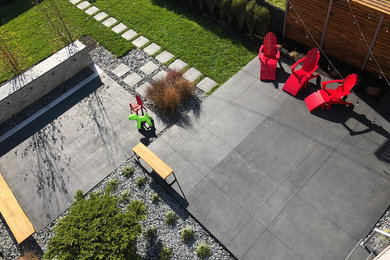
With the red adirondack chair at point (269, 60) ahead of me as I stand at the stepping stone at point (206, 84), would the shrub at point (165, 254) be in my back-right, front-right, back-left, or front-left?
back-right

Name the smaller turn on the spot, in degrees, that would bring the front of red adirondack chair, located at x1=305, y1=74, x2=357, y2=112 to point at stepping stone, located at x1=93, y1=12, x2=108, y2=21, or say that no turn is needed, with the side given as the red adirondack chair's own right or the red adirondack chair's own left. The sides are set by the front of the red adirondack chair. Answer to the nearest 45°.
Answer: approximately 45° to the red adirondack chair's own right

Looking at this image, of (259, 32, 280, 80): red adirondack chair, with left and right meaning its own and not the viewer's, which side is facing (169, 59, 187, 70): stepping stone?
right

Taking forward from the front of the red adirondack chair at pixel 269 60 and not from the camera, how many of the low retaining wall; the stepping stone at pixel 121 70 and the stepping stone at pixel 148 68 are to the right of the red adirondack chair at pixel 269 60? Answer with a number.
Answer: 3

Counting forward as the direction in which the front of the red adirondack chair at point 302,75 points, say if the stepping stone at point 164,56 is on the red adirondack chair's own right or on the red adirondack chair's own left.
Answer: on the red adirondack chair's own right

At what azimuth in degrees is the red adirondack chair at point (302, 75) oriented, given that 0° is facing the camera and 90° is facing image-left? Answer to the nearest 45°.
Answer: approximately 45°

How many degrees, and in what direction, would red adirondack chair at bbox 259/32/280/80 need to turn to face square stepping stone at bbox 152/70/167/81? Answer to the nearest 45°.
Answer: approximately 90° to its right

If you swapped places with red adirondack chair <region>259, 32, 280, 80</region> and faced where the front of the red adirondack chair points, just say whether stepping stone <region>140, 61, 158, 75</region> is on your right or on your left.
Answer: on your right
